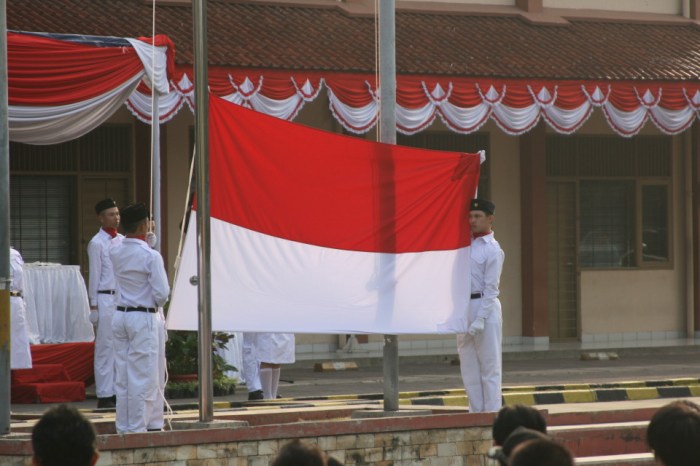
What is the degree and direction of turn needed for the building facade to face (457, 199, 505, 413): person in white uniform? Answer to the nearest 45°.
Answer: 0° — it already faces them

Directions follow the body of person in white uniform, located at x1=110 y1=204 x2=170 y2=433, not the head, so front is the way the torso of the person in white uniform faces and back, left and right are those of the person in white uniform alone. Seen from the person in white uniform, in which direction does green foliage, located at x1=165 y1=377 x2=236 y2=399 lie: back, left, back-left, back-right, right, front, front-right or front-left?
front-left

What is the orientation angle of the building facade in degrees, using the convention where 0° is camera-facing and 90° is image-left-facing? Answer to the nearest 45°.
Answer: approximately 0°

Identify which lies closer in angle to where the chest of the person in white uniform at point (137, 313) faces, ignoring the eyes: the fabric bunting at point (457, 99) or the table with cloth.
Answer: the fabric bunting
